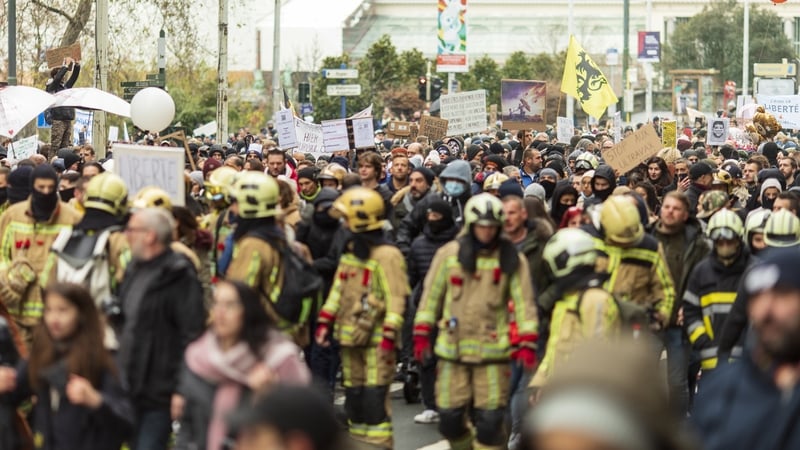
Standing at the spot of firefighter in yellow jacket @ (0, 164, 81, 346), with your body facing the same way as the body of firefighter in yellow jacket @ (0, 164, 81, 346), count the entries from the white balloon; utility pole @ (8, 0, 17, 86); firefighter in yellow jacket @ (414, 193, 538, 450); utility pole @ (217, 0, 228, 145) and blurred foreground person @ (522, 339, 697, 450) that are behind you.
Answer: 3

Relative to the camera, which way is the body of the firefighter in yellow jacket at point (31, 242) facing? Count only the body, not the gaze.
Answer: toward the camera

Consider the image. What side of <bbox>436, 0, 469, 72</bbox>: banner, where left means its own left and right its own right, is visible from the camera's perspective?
front

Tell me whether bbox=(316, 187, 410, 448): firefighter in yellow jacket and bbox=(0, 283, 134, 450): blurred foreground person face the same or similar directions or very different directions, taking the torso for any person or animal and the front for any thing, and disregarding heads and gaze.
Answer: same or similar directions

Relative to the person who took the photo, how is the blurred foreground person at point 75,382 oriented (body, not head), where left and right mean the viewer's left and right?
facing the viewer and to the left of the viewer

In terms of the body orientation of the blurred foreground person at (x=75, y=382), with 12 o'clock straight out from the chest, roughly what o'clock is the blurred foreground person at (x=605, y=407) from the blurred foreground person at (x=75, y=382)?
the blurred foreground person at (x=605, y=407) is roughly at 10 o'clock from the blurred foreground person at (x=75, y=382).

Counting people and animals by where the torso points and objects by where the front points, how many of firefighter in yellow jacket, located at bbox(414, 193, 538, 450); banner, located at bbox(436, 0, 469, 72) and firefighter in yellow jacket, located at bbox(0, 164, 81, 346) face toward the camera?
3

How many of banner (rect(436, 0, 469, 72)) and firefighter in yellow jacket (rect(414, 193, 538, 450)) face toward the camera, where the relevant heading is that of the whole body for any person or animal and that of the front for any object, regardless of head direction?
2

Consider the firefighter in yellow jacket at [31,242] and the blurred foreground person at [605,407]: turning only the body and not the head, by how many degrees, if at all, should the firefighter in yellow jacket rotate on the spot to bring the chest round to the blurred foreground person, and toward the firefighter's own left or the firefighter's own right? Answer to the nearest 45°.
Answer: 0° — they already face them

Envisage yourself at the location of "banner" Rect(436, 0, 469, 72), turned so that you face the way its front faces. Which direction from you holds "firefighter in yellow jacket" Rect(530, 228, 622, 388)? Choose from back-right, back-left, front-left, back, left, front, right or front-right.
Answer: front

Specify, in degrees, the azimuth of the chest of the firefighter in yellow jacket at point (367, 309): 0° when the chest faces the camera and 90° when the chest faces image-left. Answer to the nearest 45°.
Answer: approximately 45°

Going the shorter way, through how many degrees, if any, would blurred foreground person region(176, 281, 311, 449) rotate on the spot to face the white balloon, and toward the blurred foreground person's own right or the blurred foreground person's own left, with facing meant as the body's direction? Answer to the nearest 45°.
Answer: approximately 135° to the blurred foreground person's own right

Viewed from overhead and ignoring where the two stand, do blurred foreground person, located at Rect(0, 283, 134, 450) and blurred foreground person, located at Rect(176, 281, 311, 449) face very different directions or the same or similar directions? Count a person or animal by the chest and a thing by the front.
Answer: same or similar directions

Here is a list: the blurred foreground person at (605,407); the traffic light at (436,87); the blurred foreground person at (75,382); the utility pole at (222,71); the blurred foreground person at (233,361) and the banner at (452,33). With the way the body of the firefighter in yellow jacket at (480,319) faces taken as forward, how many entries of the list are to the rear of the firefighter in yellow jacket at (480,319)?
3
